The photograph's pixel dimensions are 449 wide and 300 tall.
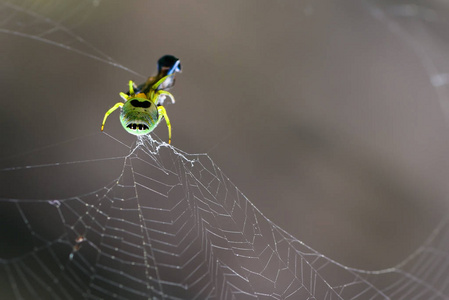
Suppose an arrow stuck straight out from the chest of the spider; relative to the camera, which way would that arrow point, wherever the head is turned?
away from the camera
